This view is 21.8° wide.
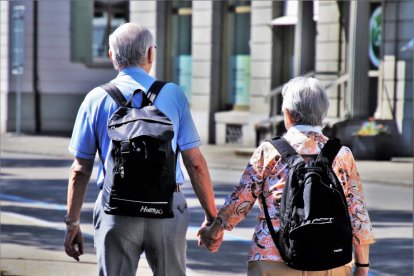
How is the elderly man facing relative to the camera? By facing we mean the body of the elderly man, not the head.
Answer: away from the camera

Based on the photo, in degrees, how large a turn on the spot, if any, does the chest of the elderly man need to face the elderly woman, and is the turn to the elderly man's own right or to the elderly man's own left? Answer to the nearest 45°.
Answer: approximately 90° to the elderly man's own right
